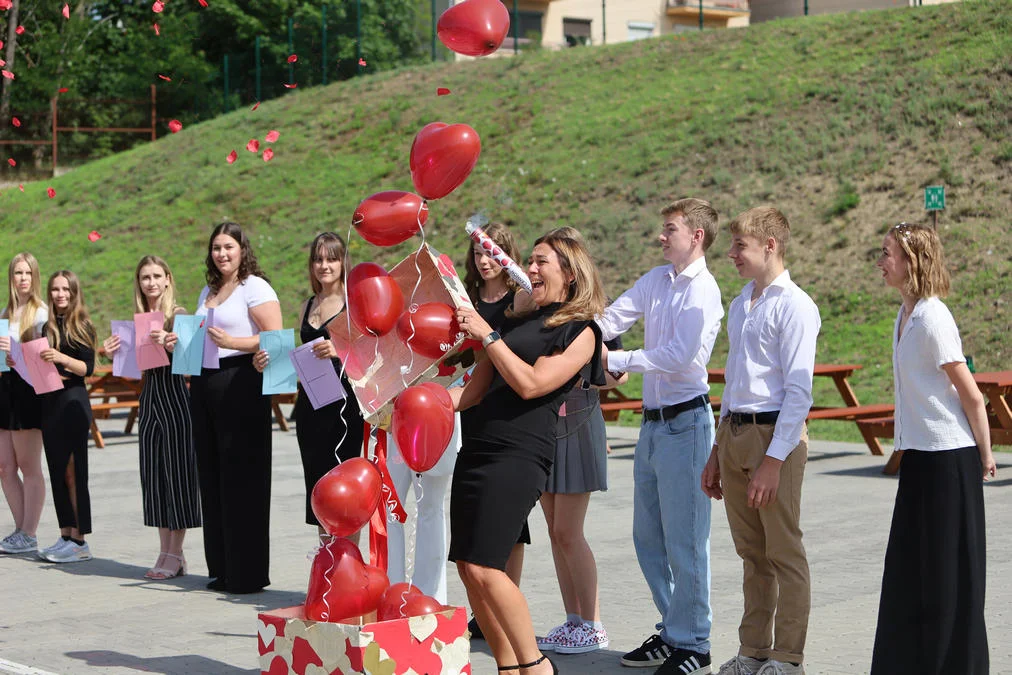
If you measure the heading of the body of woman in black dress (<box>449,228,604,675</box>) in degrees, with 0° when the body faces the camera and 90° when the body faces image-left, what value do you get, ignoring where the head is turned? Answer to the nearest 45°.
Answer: approximately 90°

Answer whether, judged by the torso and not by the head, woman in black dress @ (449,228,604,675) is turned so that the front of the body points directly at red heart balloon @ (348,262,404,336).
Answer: yes

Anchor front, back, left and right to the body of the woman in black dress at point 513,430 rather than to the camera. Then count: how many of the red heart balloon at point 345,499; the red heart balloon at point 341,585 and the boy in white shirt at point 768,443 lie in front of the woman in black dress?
2

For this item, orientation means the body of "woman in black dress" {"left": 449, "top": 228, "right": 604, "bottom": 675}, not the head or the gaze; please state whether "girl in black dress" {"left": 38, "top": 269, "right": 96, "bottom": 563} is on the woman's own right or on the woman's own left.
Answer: on the woman's own right

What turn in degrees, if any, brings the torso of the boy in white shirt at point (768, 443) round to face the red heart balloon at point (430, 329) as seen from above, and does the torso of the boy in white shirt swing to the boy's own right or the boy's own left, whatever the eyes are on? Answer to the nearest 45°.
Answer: approximately 45° to the boy's own right

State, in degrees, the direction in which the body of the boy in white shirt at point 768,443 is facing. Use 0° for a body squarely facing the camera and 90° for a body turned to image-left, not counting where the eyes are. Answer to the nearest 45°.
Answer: approximately 45°
